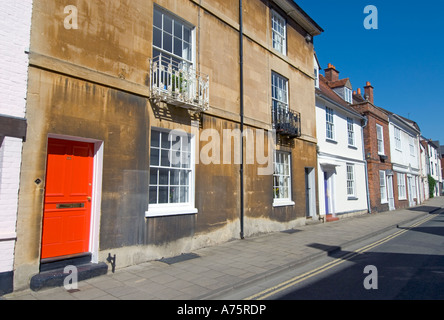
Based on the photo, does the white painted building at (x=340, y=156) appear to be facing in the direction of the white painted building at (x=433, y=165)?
no

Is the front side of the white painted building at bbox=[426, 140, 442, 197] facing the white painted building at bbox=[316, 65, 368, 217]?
no

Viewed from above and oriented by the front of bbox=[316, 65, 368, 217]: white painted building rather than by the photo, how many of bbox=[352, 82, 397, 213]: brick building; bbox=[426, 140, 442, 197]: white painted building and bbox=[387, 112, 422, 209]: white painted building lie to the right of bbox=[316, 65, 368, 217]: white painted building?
0

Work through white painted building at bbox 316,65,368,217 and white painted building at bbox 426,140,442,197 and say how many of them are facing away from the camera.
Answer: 0

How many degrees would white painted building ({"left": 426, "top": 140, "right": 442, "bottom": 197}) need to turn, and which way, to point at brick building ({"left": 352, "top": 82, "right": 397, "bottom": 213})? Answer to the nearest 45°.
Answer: approximately 45° to its right

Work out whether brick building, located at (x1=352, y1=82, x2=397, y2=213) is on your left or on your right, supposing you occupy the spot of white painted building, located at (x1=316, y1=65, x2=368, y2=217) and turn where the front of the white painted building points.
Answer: on your left

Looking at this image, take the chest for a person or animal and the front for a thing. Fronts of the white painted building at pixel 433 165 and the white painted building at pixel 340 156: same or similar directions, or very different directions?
same or similar directions

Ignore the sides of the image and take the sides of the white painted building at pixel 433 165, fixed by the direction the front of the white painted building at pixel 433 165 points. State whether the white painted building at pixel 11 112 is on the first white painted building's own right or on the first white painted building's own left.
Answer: on the first white painted building's own right

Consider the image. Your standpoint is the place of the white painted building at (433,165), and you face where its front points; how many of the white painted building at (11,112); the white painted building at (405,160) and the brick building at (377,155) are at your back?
0

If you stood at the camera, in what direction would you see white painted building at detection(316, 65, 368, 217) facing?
facing the viewer and to the right of the viewer

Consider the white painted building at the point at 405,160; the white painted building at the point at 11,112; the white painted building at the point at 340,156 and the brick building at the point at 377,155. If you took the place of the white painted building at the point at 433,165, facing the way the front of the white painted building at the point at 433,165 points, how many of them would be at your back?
0

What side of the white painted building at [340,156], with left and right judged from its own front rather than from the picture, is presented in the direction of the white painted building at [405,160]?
left

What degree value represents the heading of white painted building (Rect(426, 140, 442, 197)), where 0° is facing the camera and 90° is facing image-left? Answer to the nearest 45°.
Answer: approximately 315°

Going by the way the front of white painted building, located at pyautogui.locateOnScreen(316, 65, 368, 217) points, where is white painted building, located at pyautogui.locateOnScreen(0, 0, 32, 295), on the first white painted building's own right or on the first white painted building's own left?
on the first white painted building's own right
